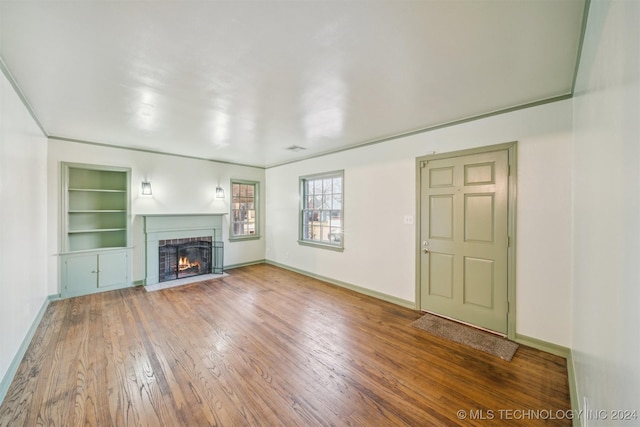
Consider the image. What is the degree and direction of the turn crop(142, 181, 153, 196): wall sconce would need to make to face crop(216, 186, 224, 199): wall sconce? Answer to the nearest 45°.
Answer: approximately 90° to its left

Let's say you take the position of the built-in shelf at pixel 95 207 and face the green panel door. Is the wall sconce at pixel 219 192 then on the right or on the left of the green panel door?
left

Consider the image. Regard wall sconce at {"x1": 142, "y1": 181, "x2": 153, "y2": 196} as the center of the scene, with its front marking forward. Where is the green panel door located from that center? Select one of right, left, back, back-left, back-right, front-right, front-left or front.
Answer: front-left

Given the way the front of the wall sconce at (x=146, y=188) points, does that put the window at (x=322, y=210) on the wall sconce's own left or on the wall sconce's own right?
on the wall sconce's own left

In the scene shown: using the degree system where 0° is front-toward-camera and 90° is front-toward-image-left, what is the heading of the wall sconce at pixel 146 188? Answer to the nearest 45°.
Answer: approximately 0°

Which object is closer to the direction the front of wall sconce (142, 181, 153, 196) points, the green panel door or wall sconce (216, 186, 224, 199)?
the green panel door

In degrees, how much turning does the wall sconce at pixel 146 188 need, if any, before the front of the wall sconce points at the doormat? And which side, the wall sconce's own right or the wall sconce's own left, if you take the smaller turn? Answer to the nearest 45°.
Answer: approximately 45° to the wall sconce's own left
